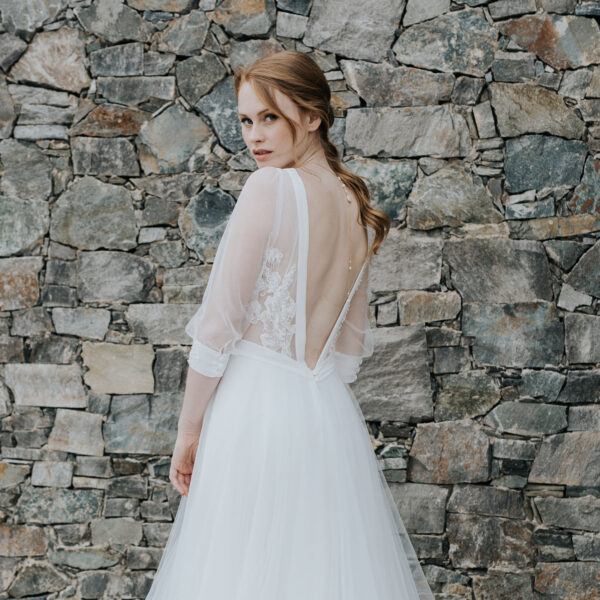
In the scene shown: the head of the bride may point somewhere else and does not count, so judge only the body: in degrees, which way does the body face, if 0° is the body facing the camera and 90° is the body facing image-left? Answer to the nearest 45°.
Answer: approximately 135°

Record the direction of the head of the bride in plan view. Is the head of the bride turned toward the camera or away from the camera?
toward the camera
